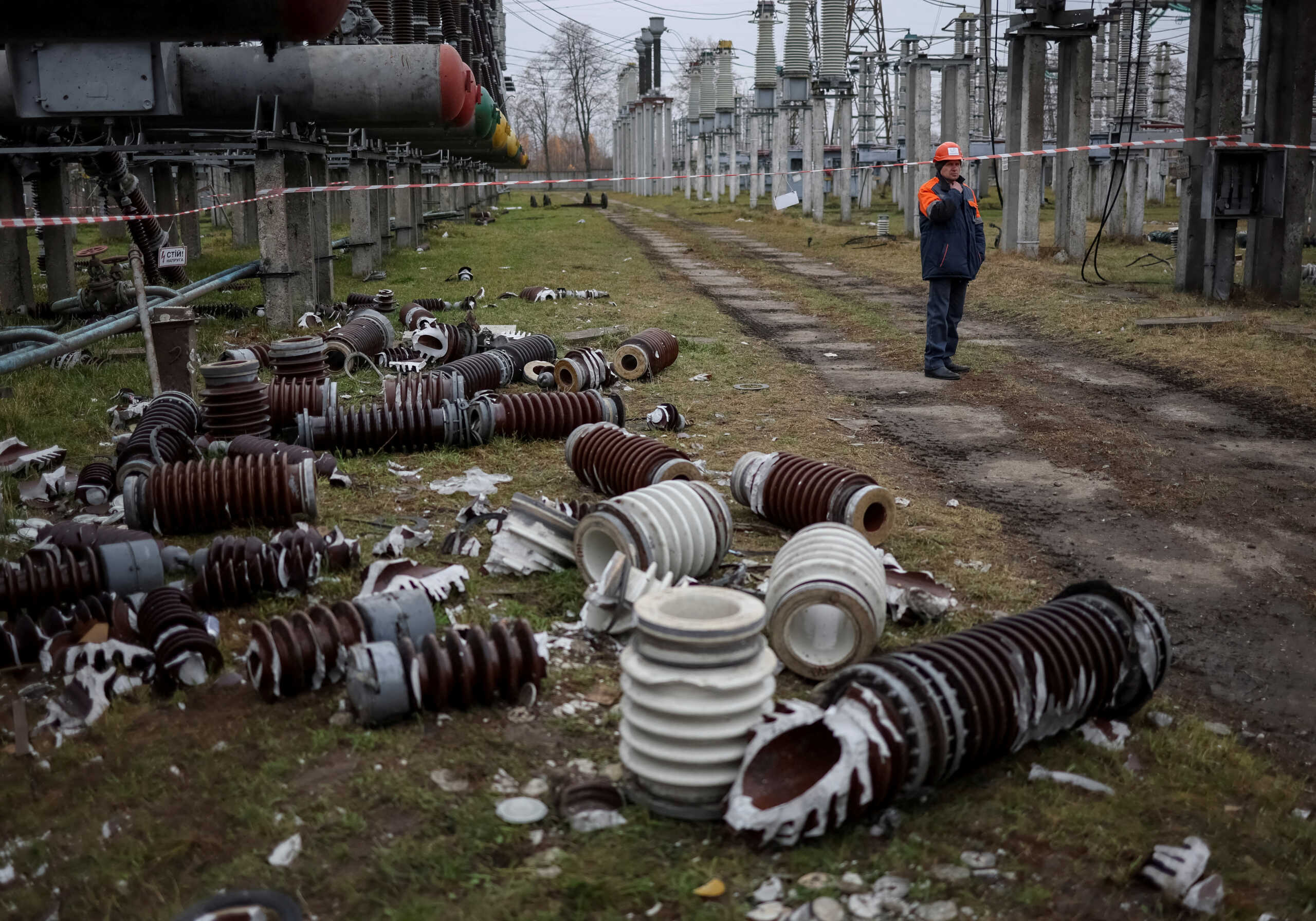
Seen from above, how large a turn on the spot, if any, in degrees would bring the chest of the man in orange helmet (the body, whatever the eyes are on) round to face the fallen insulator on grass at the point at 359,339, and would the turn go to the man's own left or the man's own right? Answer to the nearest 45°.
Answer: approximately 135° to the man's own right

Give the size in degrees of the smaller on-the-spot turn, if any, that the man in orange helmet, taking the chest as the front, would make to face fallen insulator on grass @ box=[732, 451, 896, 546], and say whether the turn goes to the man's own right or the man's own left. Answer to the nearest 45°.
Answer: approximately 45° to the man's own right

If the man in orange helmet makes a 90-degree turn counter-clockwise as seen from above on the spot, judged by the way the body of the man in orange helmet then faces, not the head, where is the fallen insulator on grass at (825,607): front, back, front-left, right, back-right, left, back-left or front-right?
back-right

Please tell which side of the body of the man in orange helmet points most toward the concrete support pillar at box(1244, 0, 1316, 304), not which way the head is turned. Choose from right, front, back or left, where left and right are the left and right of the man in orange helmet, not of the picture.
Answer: left

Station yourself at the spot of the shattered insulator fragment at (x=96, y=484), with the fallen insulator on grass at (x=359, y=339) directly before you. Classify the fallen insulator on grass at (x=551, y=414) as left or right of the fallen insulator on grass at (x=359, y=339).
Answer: right

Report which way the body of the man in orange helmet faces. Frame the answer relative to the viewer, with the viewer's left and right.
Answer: facing the viewer and to the right of the viewer

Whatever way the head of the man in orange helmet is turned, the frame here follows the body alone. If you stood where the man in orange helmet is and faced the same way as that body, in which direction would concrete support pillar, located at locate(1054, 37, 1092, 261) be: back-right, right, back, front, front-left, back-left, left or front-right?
back-left

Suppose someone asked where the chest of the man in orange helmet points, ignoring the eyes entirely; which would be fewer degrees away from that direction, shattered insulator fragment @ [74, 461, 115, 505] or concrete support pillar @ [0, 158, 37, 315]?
the shattered insulator fragment

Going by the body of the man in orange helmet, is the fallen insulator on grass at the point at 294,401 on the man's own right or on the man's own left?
on the man's own right

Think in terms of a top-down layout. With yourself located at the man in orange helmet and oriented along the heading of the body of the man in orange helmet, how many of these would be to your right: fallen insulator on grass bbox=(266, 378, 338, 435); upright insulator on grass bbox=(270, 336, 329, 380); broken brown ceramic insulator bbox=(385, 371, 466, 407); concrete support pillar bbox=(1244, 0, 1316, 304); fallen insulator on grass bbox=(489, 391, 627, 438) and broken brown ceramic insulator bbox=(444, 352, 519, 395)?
5

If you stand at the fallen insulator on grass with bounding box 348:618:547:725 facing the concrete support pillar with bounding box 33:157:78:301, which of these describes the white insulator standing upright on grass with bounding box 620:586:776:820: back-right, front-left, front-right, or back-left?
back-right

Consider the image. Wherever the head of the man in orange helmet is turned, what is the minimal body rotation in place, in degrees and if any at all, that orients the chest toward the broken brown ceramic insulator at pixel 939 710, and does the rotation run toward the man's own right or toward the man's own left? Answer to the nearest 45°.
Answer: approximately 45° to the man's own right

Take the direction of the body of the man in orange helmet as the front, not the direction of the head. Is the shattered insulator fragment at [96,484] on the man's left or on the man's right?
on the man's right

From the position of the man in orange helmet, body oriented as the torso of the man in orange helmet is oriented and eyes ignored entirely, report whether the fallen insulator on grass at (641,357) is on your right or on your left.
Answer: on your right

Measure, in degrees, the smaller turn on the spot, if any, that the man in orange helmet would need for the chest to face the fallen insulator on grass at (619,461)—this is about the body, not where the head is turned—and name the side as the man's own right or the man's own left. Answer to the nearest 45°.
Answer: approximately 45° to the man's own right

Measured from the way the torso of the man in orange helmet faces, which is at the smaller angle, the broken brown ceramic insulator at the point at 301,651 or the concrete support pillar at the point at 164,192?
the broken brown ceramic insulator

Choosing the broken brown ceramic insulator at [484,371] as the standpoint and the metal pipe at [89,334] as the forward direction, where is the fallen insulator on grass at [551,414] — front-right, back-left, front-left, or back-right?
back-left

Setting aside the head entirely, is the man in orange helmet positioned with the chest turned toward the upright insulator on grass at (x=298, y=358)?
no

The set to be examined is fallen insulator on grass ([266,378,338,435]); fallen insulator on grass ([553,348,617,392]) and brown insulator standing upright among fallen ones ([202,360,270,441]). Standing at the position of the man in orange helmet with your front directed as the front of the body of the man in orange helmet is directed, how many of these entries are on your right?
3
